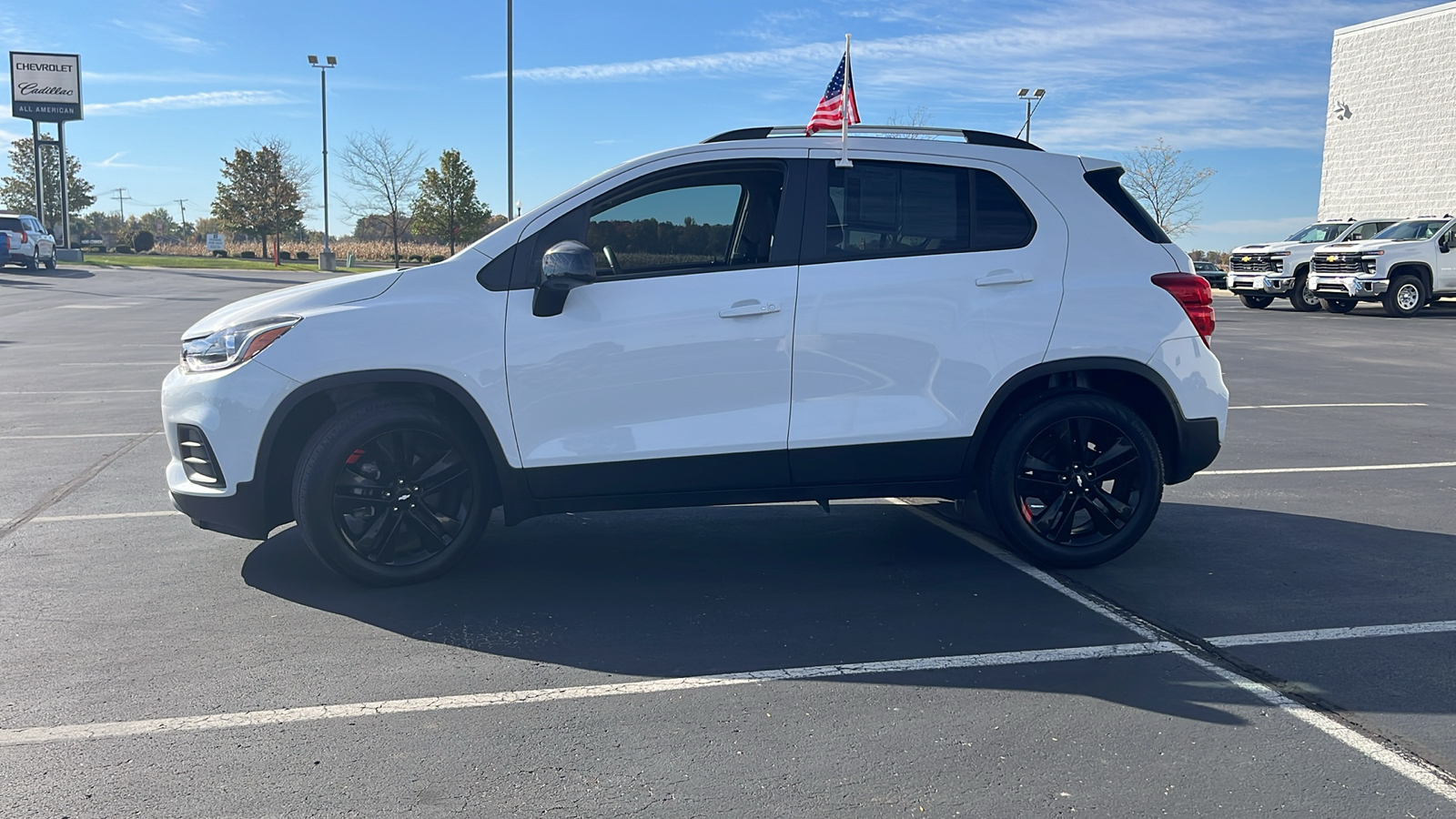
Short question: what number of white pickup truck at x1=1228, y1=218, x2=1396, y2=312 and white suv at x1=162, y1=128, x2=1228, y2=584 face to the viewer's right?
0

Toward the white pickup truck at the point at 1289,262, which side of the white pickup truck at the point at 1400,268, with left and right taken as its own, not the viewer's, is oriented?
right

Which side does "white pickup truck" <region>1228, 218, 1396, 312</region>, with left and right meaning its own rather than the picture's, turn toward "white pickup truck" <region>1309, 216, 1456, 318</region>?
left

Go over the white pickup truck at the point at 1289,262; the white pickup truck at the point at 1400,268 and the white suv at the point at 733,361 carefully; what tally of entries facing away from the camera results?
0

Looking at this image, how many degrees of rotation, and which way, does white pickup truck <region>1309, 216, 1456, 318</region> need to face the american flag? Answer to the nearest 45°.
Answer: approximately 45° to its left

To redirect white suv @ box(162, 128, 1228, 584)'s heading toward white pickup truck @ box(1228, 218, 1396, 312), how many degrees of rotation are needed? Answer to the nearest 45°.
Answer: approximately 135° to its right

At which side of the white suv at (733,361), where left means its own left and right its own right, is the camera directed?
left

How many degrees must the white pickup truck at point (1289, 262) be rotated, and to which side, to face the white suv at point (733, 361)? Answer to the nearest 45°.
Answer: approximately 45° to its left

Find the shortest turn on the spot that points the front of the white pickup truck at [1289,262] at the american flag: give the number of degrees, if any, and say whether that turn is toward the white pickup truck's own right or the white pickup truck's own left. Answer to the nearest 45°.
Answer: approximately 45° to the white pickup truck's own left

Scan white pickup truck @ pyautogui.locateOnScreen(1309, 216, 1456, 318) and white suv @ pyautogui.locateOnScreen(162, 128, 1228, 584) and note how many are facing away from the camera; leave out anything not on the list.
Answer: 0

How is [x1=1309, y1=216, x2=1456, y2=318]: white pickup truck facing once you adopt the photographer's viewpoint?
facing the viewer and to the left of the viewer

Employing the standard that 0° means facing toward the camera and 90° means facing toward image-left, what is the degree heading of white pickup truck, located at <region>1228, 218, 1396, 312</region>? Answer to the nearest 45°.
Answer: approximately 45°
